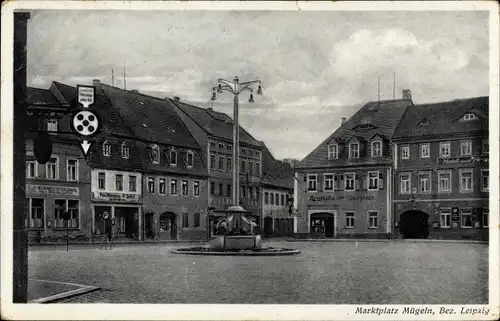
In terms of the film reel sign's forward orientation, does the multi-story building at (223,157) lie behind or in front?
behind

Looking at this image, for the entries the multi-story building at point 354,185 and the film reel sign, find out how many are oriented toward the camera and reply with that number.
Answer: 2

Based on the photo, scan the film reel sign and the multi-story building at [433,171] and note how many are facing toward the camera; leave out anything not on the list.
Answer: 2

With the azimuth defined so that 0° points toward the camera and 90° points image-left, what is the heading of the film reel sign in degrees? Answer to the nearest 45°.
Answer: approximately 0°

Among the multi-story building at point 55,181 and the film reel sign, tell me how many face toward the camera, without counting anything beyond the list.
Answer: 2

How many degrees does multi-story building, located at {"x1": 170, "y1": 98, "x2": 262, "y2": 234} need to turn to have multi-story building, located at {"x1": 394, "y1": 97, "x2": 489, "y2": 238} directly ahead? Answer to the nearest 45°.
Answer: approximately 90° to its left

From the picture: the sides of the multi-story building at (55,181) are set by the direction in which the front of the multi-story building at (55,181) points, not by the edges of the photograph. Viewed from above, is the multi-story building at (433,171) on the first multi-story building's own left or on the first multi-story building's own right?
on the first multi-story building's own left
